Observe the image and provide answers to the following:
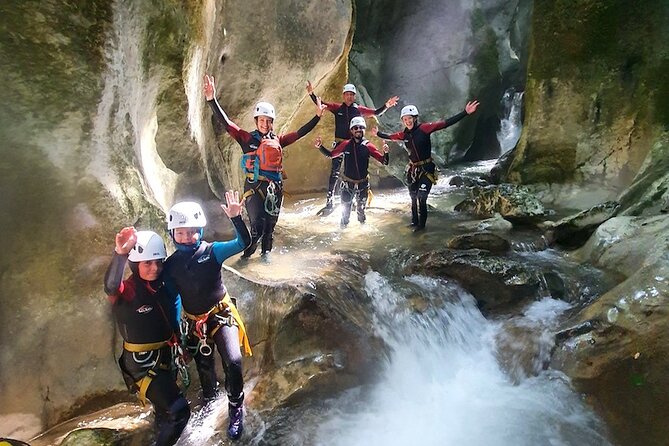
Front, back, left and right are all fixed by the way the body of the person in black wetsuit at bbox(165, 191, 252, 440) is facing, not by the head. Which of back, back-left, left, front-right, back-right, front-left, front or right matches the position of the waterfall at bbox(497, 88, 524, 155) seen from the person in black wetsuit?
back-left

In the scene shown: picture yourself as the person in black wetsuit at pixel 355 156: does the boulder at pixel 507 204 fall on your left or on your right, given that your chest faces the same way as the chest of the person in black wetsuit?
on your left

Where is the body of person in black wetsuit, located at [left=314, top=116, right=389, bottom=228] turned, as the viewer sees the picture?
toward the camera

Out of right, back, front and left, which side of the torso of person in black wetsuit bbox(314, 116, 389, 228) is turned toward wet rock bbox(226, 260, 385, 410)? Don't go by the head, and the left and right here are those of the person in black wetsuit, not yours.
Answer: front

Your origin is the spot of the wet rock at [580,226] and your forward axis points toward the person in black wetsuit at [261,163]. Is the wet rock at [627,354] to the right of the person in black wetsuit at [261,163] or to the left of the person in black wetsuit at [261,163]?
left

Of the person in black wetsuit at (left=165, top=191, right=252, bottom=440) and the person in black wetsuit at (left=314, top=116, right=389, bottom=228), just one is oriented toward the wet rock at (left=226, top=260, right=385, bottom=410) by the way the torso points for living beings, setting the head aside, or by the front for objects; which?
the person in black wetsuit at (left=314, top=116, right=389, bottom=228)

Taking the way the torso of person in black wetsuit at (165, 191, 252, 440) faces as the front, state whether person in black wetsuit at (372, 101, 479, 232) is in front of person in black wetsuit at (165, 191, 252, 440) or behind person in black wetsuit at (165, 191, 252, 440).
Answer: behind

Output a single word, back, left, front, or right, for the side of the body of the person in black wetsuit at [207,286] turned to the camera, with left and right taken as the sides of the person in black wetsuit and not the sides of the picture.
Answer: front

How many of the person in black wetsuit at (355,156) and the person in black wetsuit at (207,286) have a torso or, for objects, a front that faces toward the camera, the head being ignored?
2

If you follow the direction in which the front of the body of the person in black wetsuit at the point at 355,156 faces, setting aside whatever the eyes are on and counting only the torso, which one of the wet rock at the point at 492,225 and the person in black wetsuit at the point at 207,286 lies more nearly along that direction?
the person in black wetsuit

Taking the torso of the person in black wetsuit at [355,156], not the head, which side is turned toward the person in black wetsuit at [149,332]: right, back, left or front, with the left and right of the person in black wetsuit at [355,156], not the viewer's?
front

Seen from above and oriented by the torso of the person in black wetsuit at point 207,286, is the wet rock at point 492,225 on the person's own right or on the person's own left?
on the person's own left
